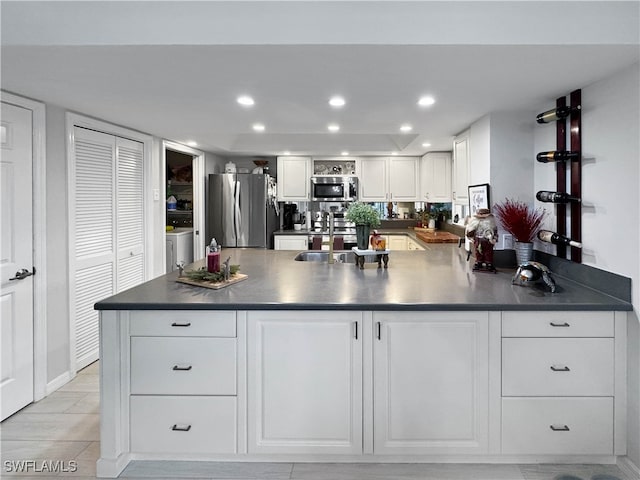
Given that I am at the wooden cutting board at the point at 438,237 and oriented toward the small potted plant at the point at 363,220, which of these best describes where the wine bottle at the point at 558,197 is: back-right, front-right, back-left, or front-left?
front-left

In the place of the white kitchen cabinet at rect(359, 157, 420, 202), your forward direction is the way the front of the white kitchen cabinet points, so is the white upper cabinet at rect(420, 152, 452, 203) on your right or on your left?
on your left

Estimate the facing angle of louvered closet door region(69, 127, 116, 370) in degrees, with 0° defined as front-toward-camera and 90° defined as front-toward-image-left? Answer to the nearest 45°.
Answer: approximately 315°

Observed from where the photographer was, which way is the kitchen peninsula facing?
facing the viewer

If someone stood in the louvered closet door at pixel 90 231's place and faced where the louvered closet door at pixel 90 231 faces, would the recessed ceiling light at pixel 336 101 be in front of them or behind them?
in front

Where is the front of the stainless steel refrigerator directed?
toward the camera

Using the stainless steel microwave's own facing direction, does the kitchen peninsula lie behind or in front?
in front

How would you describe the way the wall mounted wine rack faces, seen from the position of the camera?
facing the viewer and to the left of the viewer

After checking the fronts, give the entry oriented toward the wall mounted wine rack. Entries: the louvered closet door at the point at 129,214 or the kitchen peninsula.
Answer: the louvered closet door

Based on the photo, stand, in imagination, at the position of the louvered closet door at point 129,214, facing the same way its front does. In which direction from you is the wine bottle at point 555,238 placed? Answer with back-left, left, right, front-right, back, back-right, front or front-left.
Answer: front

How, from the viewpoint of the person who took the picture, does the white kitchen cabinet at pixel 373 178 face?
facing the viewer

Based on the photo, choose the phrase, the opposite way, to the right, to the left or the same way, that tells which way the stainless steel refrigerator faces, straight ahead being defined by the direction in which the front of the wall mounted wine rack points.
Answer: to the left

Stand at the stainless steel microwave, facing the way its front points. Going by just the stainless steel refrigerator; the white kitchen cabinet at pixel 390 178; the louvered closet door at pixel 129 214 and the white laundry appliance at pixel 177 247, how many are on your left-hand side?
1

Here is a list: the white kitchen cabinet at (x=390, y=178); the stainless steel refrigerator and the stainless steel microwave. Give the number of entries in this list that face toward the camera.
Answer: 3
